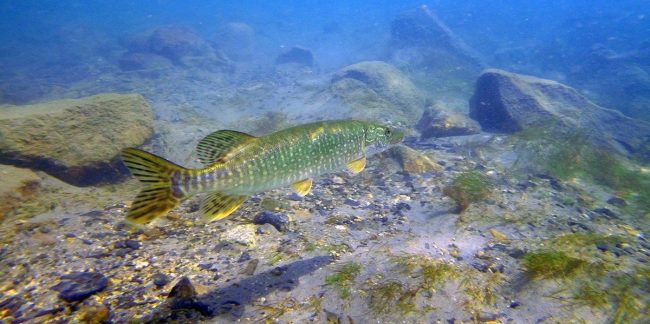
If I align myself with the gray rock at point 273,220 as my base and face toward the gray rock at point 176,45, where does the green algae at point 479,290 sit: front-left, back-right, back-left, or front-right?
back-right

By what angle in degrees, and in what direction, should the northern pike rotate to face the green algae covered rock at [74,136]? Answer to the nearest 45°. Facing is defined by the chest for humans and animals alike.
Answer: approximately 90° to its left

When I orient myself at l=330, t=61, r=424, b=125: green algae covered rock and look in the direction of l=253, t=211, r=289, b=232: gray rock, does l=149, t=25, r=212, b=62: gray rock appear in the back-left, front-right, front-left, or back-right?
back-right

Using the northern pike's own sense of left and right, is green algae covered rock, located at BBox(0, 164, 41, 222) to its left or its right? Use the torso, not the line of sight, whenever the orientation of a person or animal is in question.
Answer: on its left

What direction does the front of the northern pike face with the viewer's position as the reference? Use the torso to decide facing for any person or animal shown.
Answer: facing away from the viewer and to the right of the viewer

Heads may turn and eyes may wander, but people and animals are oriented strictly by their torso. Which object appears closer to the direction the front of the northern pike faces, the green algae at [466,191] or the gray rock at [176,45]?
the green algae

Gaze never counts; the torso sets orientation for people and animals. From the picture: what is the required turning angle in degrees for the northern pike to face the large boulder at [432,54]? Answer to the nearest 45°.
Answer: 0° — it already faces it
